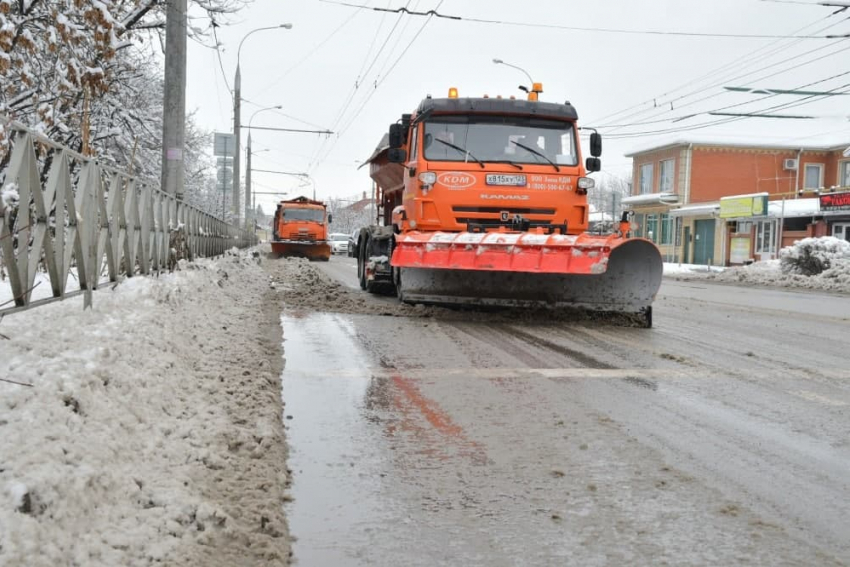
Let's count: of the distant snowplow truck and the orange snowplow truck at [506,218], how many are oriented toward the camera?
2

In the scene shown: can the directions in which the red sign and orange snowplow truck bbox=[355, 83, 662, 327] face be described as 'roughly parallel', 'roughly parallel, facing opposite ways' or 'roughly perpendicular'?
roughly perpendicular

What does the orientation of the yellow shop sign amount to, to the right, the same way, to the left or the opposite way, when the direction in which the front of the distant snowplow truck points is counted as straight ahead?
to the right

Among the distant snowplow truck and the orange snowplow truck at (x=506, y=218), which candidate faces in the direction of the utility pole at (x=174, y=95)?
the distant snowplow truck

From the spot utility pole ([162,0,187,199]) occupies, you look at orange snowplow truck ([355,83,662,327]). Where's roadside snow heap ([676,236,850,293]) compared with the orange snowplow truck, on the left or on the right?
left

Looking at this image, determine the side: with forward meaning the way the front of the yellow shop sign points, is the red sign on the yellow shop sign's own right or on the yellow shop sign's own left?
on the yellow shop sign's own left

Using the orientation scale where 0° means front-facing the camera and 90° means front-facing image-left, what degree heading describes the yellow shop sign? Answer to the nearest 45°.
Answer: approximately 45°

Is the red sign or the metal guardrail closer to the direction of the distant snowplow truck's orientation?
the metal guardrail

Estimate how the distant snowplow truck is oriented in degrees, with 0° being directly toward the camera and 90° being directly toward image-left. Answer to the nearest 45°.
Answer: approximately 0°

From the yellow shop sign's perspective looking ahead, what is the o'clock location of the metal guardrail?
The metal guardrail is roughly at 11 o'clock from the yellow shop sign.
